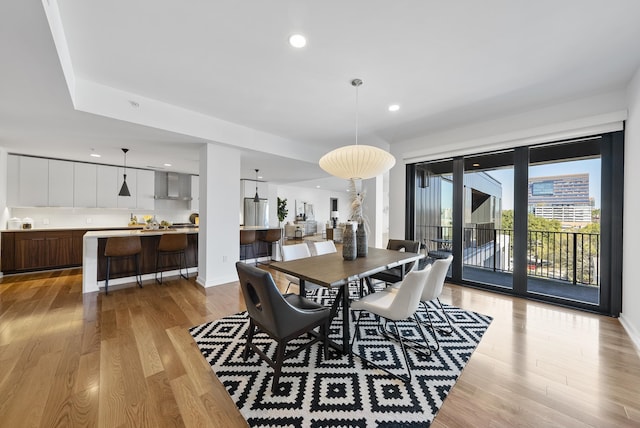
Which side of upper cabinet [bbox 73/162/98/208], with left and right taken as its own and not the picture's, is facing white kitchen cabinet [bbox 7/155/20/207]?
right

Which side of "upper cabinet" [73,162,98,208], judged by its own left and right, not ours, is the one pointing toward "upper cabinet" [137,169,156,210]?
left

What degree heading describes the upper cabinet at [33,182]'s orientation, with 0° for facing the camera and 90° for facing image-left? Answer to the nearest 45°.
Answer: approximately 0°

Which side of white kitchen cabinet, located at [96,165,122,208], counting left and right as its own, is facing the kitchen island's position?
front

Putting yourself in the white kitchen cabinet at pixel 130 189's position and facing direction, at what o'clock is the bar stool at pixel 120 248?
The bar stool is roughly at 12 o'clock from the white kitchen cabinet.

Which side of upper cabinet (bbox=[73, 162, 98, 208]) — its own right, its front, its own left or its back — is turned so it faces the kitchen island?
front

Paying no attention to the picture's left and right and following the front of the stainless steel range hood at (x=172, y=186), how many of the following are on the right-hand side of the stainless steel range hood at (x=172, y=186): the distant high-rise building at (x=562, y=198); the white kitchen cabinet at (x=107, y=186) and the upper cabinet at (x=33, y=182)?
2

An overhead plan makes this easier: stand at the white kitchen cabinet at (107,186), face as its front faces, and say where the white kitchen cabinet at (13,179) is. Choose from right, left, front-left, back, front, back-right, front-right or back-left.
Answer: right
